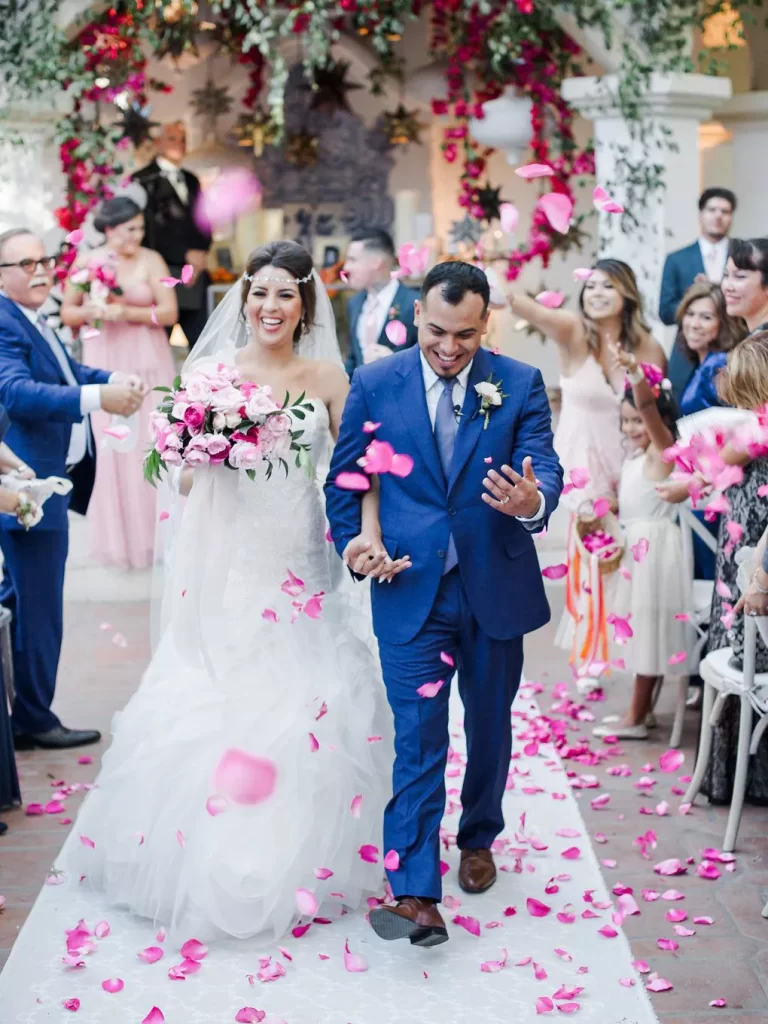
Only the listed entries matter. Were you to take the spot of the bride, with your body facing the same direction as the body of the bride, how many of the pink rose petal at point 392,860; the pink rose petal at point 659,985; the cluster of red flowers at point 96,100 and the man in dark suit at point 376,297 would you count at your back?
2

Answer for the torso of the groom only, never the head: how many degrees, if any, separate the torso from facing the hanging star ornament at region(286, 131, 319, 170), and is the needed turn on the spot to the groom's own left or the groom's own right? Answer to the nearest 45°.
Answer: approximately 180°

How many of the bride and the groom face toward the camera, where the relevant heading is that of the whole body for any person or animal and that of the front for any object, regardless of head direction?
2

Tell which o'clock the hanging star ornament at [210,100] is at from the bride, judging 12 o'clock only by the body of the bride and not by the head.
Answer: The hanging star ornament is roughly at 6 o'clock from the bride.

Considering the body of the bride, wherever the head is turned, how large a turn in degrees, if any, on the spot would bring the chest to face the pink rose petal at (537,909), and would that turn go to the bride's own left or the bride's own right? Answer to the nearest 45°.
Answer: approximately 90° to the bride's own left

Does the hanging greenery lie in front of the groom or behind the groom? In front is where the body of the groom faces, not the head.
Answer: behind

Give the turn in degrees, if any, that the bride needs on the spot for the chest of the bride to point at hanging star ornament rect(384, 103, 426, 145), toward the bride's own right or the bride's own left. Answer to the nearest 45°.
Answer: approximately 180°

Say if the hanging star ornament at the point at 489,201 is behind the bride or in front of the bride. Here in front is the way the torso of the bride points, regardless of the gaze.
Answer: behind

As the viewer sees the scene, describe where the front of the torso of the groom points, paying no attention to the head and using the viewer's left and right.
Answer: facing the viewer

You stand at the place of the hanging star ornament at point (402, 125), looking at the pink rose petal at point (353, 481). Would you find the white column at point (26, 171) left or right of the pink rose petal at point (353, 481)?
right

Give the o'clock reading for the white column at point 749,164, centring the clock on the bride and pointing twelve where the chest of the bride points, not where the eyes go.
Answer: The white column is roughly at 7 o'clock from the bride.

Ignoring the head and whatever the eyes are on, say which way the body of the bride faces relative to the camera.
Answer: toward the camera

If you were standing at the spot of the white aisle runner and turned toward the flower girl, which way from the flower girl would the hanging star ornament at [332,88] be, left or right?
left

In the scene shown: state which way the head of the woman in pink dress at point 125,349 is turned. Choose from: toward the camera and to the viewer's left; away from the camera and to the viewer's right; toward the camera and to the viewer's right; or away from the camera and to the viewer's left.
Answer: toward the camera and to the viewer's right

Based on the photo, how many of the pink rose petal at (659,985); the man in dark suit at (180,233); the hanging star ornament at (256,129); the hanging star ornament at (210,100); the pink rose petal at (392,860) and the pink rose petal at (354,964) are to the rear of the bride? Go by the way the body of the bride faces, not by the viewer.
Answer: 3
